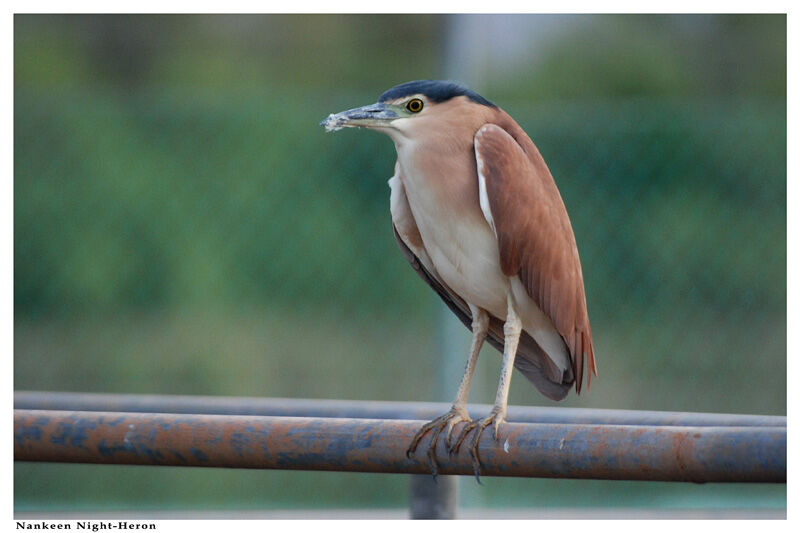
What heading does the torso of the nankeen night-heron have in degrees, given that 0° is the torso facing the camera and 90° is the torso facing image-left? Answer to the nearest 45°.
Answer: approximately 45°
